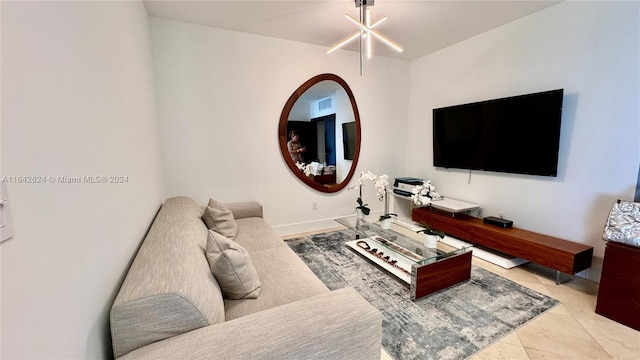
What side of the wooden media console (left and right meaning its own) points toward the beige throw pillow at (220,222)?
front

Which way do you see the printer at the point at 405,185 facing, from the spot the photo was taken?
facing the viewer and to the left of the viewer

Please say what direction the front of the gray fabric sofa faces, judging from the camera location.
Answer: facing to the right of the viewer

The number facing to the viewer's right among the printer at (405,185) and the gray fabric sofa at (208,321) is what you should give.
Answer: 1

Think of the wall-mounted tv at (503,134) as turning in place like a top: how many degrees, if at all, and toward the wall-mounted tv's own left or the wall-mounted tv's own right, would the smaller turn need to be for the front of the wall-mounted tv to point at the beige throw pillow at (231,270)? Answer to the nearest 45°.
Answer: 0° — it already faces it

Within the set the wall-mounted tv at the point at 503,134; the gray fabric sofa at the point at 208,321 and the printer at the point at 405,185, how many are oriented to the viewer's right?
1

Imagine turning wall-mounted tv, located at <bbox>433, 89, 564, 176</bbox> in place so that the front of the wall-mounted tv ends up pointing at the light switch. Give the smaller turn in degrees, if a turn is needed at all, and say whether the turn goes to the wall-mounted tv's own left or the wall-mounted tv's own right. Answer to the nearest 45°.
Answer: approximately 45° to the wall-mounted tv's own left

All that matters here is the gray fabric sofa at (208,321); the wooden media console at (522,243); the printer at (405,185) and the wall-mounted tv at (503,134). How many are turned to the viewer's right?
1

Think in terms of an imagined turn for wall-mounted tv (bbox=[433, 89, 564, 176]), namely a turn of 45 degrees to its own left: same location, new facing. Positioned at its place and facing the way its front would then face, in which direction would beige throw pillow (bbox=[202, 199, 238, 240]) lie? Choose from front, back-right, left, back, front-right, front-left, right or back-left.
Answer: front-right

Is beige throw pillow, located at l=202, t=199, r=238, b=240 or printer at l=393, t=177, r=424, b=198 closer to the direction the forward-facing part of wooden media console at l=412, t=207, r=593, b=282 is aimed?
the beige throw pillow

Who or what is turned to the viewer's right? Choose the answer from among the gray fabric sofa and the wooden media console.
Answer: the gray fabric sofa
